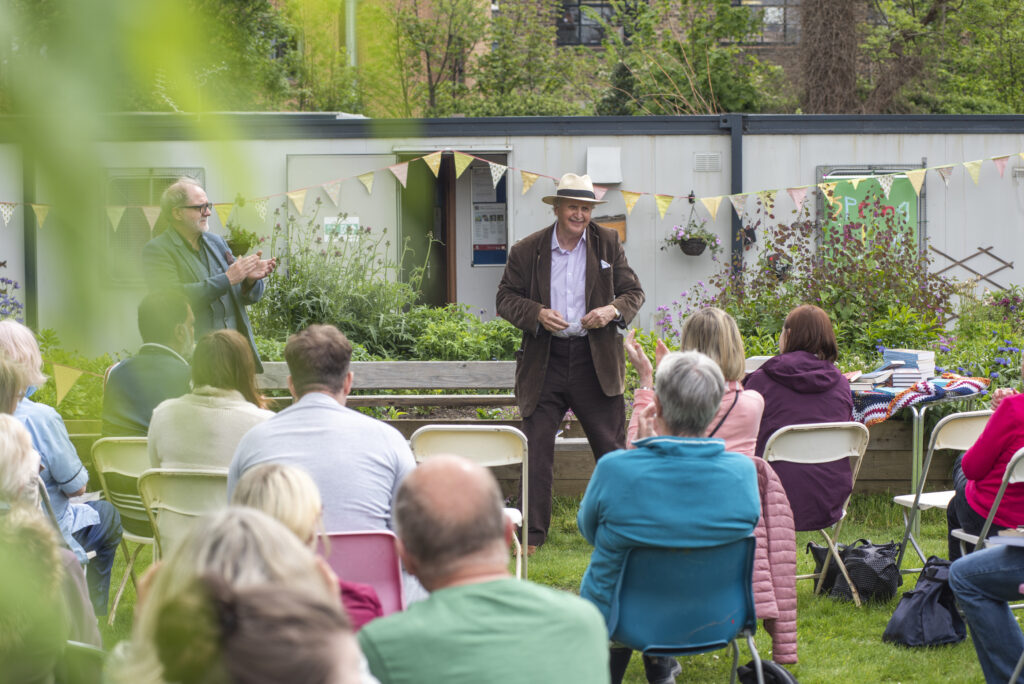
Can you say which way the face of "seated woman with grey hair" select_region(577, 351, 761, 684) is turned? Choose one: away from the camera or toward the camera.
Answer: away from the camera

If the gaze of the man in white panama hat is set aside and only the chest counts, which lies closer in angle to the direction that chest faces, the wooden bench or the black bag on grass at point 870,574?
the black bag on grass

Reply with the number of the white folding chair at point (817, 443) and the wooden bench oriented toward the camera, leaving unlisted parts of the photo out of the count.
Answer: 1

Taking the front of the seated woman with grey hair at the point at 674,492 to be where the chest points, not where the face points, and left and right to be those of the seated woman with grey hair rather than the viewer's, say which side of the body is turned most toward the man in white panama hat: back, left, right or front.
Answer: front

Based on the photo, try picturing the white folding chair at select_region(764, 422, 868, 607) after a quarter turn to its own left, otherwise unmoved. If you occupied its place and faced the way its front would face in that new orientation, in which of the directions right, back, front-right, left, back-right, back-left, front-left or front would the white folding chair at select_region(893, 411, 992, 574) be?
back

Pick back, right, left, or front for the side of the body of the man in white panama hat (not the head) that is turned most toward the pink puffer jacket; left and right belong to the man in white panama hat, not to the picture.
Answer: front

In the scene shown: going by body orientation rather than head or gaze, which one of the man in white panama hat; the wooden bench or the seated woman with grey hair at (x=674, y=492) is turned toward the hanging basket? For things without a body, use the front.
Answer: the seated woman with grey hair

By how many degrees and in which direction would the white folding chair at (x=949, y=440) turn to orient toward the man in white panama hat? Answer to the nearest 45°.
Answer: approximately 45° to its left

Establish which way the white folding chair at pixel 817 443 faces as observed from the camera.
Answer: facing away from the viewer and to the left of the viewer

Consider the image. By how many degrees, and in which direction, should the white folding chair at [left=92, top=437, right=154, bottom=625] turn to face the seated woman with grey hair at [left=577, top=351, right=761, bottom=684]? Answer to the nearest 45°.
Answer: approximately 90° to its right

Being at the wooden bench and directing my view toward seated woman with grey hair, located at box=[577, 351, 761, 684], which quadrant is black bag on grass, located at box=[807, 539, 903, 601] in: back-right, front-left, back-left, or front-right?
front-left

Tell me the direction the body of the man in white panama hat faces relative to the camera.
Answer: toward the camera

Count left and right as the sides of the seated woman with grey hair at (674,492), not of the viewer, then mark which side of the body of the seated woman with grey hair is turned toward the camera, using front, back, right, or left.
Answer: back

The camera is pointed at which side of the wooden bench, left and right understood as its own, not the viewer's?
front

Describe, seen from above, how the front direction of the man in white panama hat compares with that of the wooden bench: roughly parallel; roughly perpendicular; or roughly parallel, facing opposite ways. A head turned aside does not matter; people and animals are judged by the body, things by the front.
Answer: roughly parallel

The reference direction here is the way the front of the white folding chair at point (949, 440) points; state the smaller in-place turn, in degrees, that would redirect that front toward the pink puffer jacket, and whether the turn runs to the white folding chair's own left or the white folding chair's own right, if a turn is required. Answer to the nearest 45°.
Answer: approximately 135° to the white folding chair's own left

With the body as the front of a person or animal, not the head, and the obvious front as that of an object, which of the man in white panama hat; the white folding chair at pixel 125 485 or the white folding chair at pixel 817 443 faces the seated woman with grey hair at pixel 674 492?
the man in white panama hat

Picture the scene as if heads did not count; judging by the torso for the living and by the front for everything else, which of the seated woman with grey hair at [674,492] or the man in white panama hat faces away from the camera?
the seated woman with grey hair

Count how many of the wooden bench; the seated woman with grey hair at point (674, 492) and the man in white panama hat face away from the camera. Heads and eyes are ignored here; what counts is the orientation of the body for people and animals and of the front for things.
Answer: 1

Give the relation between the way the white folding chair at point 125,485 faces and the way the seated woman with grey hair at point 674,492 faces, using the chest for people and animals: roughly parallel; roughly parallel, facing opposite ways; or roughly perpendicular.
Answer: roughly parallel

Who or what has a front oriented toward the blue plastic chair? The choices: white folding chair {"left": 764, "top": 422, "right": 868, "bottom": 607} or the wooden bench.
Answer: the wooden bench
